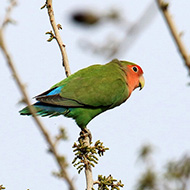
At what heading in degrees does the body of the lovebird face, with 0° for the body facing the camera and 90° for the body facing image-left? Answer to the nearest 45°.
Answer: approximately 270°
